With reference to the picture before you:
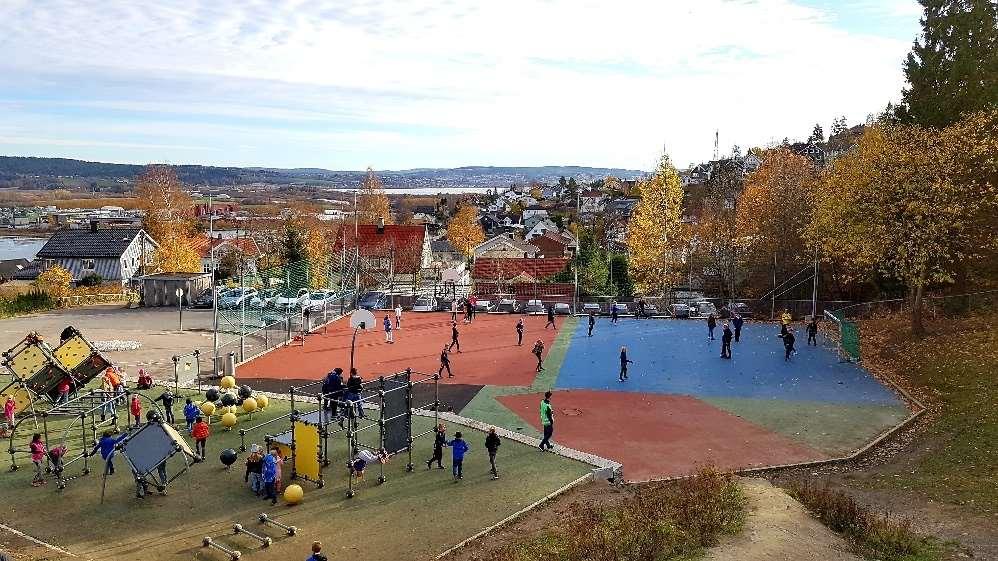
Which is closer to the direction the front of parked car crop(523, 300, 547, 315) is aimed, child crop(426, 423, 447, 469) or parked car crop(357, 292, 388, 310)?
the child

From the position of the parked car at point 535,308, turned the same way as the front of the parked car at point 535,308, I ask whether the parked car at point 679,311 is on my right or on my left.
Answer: on my left

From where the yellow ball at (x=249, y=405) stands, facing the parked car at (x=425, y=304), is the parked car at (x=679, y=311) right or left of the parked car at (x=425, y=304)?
right

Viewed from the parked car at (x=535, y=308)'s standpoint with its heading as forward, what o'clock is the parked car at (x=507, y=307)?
the parked car at (x=507, y=307) is roughly at 3 o'clock from the parked car at (x=535, y=308).

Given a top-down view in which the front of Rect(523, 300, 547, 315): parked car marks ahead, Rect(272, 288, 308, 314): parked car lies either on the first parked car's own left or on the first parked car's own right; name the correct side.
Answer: on the first parked car's own right

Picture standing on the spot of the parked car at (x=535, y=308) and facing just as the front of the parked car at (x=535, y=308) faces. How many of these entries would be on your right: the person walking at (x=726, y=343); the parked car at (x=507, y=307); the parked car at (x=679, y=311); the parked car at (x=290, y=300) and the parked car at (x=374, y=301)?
3

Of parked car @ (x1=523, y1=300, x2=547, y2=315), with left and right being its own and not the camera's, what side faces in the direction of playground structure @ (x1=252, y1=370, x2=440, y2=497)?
front

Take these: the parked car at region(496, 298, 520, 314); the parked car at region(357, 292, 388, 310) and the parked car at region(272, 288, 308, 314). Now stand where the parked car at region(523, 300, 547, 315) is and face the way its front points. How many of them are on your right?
3

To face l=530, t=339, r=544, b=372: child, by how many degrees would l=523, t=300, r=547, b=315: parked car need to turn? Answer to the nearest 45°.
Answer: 0° — it already faces them

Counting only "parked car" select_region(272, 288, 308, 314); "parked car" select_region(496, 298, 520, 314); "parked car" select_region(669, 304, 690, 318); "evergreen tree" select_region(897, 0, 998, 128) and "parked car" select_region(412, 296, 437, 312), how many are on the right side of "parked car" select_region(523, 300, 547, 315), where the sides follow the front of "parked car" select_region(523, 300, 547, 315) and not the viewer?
3

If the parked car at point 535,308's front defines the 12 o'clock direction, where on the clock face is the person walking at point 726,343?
The person walking is roughly at 11 o'clock from the parked car.

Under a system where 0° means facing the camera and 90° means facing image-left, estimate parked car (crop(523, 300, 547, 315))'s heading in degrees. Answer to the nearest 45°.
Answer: approximately 0°

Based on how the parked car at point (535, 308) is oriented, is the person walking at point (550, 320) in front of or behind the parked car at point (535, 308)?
in front

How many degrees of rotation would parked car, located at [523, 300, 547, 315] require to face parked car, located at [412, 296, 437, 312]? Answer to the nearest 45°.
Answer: approximately 90° to its right
